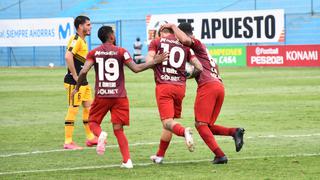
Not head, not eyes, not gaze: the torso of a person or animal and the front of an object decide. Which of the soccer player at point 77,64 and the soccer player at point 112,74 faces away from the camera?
the soccer player at point 112,74

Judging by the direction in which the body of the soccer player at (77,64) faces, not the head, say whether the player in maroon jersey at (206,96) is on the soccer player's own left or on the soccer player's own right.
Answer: on the soccer player's own right

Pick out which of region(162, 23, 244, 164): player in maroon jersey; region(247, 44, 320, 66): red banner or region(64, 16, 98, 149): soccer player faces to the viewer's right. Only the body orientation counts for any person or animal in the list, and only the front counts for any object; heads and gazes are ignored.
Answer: the soccer player

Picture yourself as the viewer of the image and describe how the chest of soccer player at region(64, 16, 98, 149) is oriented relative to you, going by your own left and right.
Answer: facing to the right of the viewer

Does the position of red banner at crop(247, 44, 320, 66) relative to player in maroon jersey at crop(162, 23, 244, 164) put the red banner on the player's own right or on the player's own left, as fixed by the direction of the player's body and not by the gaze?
on the player's own right

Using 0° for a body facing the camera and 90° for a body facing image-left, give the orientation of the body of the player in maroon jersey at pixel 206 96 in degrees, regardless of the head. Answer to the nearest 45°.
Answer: approximately 135°

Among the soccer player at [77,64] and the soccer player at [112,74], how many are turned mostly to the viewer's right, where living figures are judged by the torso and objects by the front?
1

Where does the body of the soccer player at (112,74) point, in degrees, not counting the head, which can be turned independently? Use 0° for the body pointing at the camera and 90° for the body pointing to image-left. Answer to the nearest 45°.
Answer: approximately 180°

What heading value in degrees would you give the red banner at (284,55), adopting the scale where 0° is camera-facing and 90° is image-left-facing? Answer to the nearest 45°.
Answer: approximately 0°

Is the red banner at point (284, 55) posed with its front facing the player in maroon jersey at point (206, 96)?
yes

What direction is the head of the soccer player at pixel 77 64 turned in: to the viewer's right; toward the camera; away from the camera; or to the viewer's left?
to the viewer's right

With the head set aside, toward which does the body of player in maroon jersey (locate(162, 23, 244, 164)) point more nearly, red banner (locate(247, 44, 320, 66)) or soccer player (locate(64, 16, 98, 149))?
the soccer player
